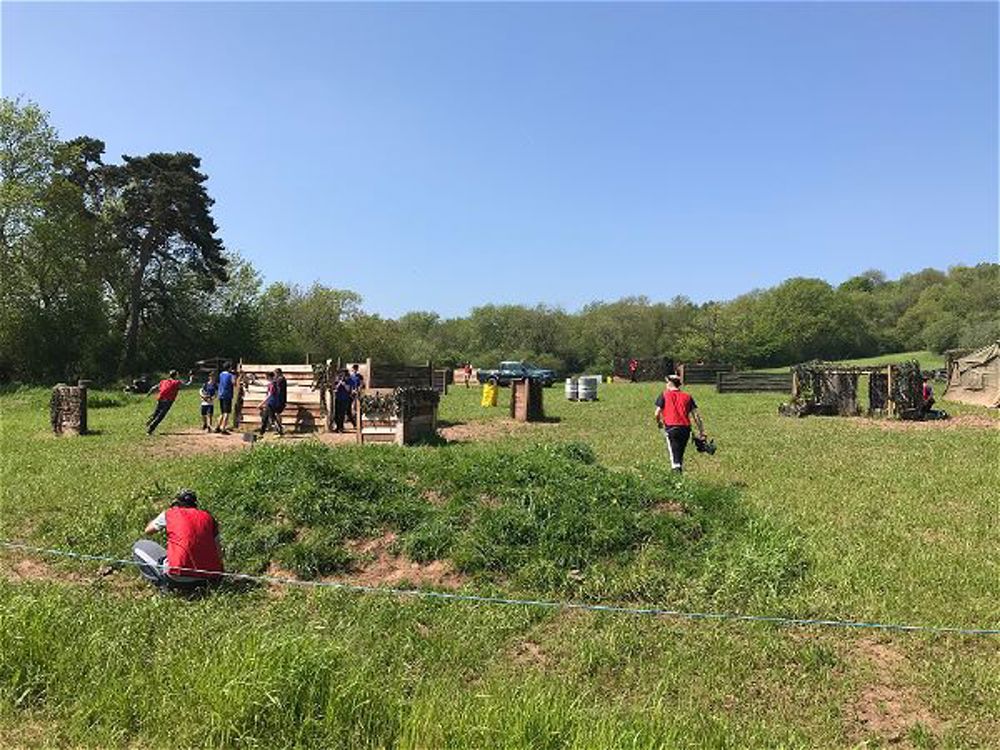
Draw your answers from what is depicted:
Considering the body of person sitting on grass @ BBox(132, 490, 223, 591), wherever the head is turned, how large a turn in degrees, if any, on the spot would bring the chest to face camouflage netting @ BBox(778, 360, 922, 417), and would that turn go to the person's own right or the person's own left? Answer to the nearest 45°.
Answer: approximately 90° to the person's own right

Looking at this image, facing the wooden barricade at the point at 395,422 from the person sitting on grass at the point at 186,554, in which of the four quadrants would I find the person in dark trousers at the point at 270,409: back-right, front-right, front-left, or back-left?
front-left

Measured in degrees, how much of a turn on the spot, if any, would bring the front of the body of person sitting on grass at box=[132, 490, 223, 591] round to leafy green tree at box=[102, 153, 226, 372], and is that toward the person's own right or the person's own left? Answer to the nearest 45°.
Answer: approximately 45° to the person's own right

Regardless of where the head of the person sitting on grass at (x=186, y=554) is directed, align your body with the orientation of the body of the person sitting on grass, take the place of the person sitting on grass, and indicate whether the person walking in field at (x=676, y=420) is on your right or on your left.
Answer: on your right

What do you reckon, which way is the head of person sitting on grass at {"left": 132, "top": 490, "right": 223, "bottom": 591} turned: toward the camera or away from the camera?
away from the camera

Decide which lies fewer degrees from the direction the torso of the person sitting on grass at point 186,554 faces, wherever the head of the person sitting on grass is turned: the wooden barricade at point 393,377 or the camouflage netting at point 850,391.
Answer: the wooden barricade

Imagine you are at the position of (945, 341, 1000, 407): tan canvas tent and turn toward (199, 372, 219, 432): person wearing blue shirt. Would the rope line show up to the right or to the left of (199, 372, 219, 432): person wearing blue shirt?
left

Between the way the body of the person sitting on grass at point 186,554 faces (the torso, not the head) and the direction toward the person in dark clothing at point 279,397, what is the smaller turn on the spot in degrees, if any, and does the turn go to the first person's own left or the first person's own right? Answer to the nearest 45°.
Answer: approximately 45° to the first person's own right

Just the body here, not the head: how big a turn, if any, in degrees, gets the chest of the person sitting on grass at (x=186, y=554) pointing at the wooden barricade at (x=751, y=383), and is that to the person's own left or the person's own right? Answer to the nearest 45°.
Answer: approximately 90° to the person's own right

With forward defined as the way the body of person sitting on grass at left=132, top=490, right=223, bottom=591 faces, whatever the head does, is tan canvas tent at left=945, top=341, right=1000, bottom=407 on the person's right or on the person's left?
on the person's right

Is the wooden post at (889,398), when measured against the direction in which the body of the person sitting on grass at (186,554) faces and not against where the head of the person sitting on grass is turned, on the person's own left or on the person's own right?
on the person's own right

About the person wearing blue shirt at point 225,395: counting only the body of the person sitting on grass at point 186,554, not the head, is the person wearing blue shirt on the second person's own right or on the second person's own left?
on the second person's own right

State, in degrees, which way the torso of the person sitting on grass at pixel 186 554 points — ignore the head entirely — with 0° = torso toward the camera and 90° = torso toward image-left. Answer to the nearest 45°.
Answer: approximately 135°

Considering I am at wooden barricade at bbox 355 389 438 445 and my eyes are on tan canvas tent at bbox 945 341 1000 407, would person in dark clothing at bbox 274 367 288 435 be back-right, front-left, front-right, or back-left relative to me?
back-left
